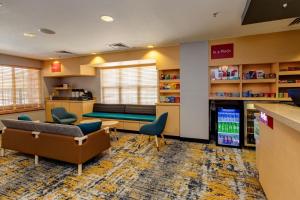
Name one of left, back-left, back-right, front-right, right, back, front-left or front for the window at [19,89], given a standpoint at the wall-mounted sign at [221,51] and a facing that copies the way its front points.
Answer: front-right

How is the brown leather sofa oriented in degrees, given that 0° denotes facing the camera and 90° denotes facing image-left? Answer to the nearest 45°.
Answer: approximately 225°

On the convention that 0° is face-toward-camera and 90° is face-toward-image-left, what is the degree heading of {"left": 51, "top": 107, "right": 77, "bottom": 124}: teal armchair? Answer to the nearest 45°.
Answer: approximately 315°

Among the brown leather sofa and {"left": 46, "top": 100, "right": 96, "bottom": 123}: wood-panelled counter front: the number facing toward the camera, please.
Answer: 1

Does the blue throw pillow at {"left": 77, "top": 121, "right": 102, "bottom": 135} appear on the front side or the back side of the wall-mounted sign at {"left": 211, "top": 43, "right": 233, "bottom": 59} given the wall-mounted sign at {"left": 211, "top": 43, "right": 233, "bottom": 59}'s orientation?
on the front side

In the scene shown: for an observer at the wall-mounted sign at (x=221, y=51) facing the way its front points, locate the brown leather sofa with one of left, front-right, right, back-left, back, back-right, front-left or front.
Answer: front

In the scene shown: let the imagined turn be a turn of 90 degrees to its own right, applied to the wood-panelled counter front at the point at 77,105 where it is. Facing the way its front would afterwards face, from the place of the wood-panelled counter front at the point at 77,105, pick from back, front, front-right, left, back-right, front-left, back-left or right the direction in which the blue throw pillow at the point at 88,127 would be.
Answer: left

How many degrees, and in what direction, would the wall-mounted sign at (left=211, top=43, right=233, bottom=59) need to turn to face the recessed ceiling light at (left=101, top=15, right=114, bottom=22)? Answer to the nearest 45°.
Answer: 0° — it already faces it

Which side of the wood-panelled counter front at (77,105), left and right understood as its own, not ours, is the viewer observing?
front

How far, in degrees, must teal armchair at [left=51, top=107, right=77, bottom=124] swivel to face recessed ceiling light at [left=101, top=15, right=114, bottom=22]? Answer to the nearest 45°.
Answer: approximately 45° to its right

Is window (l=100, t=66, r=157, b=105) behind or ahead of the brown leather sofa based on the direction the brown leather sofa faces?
ahead

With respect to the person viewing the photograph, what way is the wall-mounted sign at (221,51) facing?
facing the viewer and to the left of the viewer

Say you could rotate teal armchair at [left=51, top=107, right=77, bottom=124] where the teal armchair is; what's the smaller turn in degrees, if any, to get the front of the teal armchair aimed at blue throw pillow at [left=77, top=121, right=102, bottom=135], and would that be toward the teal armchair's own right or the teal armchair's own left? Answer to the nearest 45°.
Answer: approximately 45° to the teal armchair's own right
